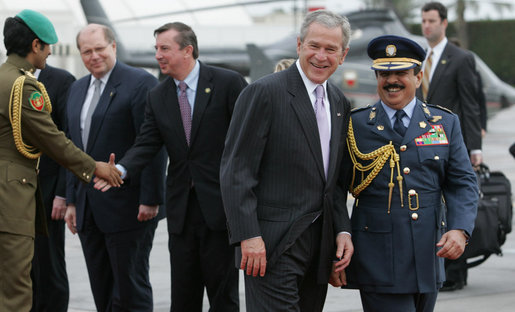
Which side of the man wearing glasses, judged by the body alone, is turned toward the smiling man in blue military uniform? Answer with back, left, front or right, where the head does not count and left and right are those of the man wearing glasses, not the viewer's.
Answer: left

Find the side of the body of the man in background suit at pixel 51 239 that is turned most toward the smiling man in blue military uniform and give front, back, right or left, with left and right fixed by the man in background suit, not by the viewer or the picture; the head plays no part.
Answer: left

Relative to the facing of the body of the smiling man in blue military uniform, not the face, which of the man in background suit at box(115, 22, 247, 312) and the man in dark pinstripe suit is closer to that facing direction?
the man in dark pinstripe suit

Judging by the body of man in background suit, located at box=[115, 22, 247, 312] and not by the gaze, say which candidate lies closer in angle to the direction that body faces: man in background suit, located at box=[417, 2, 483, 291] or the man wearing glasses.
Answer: the man wearing glasses

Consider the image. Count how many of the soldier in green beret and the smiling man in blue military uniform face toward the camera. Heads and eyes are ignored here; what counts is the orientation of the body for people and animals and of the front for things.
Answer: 1

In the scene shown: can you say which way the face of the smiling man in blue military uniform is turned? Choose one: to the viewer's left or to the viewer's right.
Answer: to the viewer's left

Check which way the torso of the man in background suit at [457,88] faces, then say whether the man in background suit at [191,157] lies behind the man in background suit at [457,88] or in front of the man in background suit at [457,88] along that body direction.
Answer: in front
